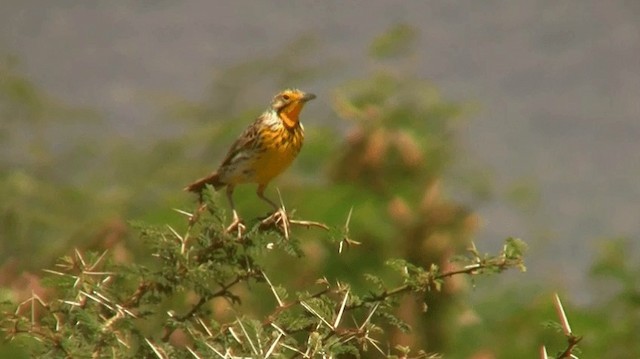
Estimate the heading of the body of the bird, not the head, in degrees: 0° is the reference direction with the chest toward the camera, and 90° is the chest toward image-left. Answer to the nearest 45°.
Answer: approximately 315°
